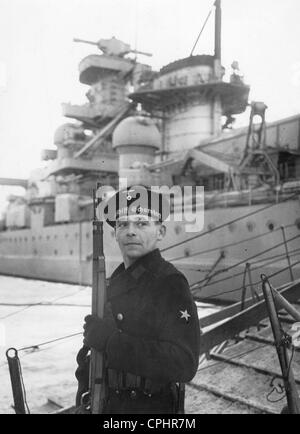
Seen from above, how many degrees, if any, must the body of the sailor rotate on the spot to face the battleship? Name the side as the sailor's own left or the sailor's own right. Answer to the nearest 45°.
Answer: approximately 135° to the sailor's own right

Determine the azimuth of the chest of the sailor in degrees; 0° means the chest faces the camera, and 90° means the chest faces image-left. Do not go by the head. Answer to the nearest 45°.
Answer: approximately 45°

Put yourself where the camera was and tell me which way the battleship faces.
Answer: facing away from the viewer and to the left of the viewer

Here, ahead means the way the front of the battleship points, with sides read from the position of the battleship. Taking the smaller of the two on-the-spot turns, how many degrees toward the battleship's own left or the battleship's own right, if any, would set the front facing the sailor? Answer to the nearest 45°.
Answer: approximately 135° to the battleship's own left

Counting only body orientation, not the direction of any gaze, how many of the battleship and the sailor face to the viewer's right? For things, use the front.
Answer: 0

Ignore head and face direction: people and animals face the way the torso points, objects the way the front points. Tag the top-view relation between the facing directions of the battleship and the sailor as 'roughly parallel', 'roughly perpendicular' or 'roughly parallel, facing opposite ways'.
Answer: roughly perpendicular
